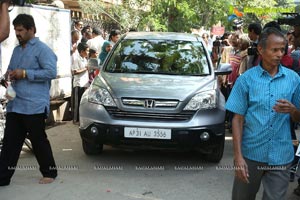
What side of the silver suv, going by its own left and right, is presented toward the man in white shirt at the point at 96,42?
back

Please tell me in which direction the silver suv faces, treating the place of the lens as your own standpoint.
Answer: facing the viewer
